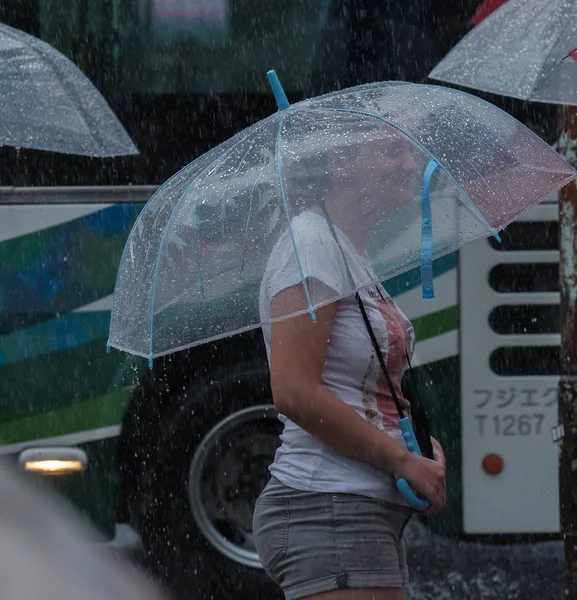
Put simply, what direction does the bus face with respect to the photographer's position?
facing to the left of the viewer

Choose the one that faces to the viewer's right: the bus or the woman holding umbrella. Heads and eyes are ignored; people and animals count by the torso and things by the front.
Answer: the woman holding umbrella

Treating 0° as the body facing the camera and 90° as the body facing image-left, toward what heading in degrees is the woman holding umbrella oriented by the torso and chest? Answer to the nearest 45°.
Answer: approximately 270°

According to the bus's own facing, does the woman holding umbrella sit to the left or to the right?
on its left

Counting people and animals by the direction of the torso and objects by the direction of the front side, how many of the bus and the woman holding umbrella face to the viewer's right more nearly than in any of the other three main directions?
1
